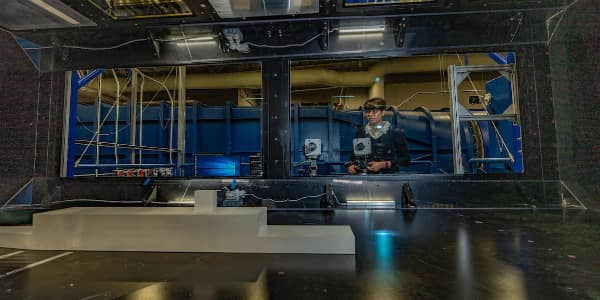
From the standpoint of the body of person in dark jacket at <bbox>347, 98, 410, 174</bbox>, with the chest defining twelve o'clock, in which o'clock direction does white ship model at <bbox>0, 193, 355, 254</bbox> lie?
The white ship model is roughly at 1 o'clock from the person in dark jacket.

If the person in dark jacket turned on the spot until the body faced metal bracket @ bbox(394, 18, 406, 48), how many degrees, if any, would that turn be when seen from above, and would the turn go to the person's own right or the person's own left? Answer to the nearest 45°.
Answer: approximately 45° to the person's own left

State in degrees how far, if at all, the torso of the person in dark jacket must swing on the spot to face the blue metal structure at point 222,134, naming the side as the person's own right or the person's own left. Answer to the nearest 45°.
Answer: approximately 45° to the person's own right

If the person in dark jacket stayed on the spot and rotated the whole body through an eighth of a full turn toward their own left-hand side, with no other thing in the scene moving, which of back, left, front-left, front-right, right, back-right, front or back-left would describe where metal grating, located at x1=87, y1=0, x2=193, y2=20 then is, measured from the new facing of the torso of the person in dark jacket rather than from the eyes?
front-right

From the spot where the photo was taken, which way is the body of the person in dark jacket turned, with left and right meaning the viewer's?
facing the viewer and to the left of the viewer

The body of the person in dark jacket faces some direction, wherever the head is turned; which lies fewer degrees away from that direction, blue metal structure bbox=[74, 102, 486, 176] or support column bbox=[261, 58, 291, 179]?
the support column

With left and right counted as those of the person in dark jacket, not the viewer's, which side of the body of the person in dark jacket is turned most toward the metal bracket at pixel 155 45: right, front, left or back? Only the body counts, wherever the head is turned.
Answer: front

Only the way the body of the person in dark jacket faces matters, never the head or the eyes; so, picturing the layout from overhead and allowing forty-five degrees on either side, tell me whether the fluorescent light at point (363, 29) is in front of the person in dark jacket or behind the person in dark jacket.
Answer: in front

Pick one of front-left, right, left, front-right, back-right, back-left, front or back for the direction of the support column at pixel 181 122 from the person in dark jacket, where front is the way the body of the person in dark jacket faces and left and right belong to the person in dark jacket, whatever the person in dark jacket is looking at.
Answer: front-right

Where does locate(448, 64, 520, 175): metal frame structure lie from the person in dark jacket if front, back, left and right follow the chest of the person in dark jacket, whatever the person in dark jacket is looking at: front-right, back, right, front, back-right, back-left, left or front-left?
left

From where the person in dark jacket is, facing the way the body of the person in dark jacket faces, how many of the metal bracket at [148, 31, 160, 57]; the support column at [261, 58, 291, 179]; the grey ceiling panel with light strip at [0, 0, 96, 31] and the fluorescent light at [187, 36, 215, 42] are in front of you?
4

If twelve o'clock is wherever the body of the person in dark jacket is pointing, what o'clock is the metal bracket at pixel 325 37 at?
The metal bracket is roughly at 11 o'clock from the person in dark jacket.

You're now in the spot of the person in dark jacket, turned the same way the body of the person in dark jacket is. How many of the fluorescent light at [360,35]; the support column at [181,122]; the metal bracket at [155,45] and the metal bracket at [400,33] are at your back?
0

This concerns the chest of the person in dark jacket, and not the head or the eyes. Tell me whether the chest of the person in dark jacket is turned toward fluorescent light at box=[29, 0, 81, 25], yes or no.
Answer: yes
